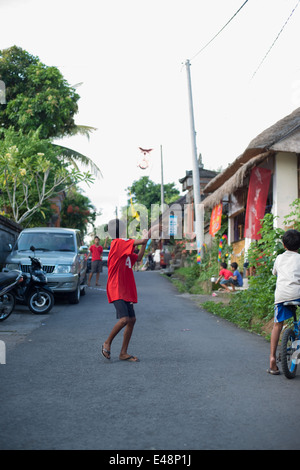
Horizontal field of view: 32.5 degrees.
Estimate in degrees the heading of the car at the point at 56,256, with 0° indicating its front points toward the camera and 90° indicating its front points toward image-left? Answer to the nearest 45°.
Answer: approximately 0°

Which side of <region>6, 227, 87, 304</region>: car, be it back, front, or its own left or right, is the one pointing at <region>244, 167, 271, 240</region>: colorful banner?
left

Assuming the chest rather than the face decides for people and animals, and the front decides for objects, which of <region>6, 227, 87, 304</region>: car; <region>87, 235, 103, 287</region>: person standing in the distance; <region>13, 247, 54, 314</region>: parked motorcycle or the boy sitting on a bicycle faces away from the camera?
the boy sitting on a bicycle

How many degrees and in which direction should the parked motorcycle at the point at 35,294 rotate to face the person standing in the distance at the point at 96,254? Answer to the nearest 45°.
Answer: approximately 135° to its left

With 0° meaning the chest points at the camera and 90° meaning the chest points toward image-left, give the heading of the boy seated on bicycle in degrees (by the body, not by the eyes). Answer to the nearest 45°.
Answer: approximately 180°
